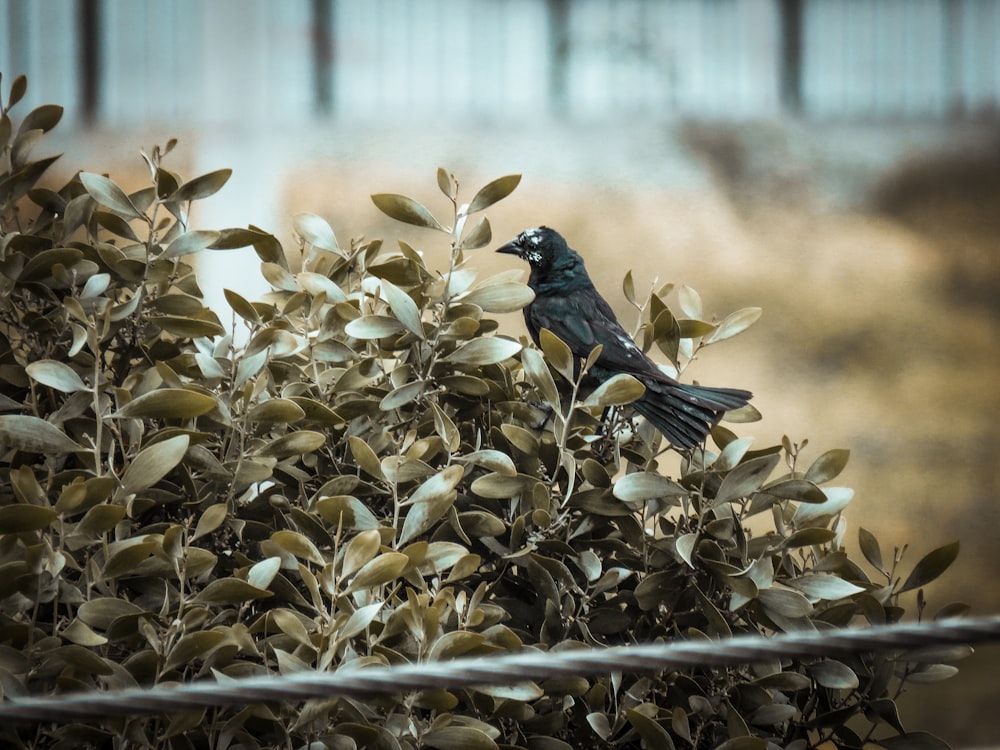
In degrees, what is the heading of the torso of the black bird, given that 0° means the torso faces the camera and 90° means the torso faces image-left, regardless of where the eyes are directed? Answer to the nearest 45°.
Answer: approximately 90°

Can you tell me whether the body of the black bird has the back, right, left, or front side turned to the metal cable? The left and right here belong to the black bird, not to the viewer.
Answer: left
